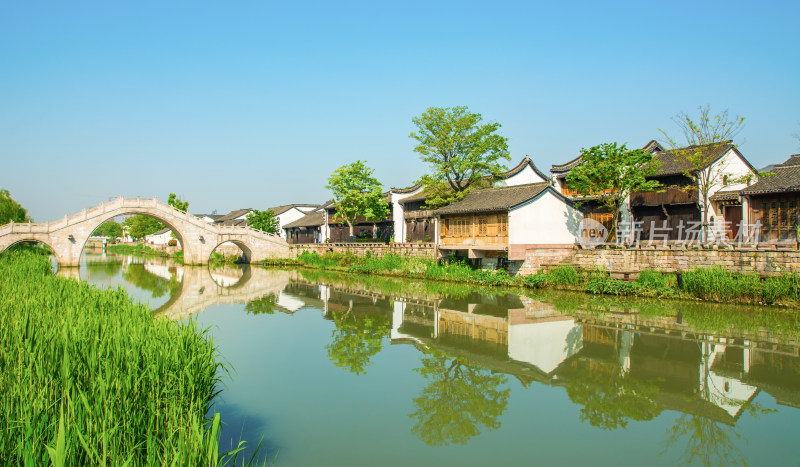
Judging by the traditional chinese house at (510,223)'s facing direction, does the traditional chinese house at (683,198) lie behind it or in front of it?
behind

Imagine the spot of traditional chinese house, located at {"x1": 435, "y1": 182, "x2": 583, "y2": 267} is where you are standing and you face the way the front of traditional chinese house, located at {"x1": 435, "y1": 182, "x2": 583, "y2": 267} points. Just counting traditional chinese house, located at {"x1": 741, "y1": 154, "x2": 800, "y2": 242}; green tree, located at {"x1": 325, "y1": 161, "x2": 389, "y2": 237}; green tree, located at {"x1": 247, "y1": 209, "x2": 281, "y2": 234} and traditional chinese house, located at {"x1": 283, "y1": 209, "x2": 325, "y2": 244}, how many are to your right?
3

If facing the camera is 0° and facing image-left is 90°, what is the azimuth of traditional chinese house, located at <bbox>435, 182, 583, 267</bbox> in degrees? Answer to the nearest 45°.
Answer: approximately 45°

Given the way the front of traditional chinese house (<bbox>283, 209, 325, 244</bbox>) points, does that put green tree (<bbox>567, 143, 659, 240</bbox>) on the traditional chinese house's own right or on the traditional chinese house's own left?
on the traditional chinese house's own left

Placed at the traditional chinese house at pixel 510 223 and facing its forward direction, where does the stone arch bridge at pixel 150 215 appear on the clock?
The stone arch bridge is roughly at 2 o'clock from the traditional chinese house.

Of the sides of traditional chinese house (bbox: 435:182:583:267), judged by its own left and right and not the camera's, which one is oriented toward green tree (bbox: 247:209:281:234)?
right

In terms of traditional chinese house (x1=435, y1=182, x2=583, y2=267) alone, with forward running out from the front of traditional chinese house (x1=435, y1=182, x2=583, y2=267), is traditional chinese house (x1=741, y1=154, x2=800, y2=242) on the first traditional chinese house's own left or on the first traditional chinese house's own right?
on the first traditional chinese house's own left

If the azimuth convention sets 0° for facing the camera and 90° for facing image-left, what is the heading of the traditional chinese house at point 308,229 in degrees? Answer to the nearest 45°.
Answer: approximately 45°
